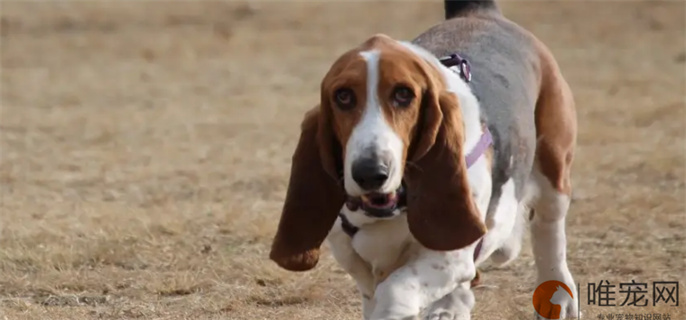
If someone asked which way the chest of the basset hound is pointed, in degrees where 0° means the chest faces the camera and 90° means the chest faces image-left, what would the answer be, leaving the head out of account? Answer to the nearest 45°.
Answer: approximately 45°
